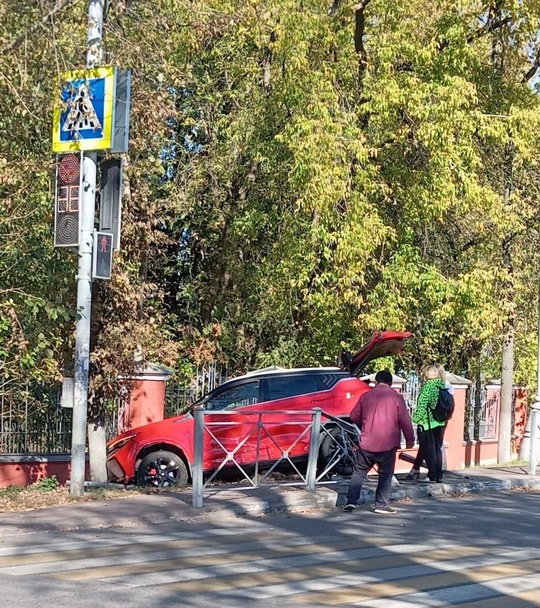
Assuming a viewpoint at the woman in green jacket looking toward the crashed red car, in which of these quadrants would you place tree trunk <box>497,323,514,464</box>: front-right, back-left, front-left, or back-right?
back-right

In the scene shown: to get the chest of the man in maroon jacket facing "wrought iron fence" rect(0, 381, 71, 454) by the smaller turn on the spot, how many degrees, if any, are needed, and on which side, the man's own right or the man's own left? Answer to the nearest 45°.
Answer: approximately 45° to the man's own left

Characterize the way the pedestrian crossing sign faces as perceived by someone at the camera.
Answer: facing the viewer and to the left of the viewer

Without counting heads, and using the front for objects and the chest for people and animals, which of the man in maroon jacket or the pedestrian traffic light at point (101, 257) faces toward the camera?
the pedestrian traffic light

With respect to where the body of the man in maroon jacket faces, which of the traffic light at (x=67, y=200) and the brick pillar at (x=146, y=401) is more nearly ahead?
the brick pillar

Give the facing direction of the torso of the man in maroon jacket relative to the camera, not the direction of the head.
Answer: away from the camera

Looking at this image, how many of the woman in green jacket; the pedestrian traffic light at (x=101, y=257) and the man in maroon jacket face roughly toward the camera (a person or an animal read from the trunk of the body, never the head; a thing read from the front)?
1

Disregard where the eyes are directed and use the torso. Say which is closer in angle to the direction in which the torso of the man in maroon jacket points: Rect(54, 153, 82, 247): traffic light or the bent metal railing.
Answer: the bent metal railing

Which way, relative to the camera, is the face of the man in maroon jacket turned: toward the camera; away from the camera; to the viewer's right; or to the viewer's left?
away from the camera

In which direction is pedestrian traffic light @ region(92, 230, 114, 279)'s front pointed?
toward the camera

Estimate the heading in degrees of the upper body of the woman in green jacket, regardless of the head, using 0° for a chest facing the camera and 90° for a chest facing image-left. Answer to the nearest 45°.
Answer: approximately 90°
